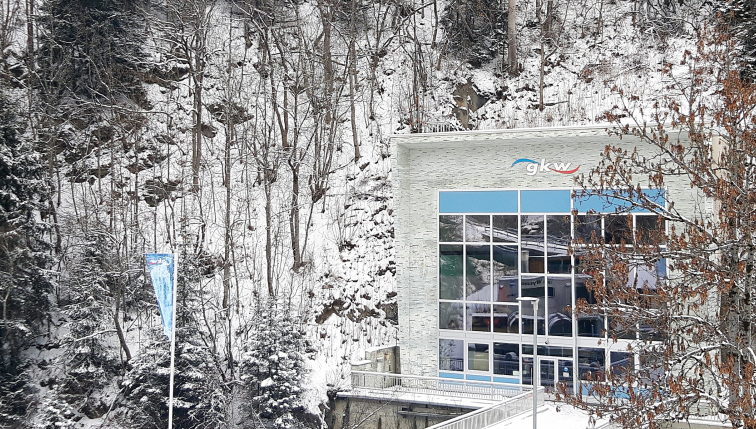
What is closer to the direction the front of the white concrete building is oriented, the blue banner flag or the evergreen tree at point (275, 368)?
the blue banner flag

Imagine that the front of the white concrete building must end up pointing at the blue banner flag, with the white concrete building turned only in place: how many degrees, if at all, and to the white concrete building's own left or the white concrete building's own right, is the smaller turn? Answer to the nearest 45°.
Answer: approximately 45° to the white concrete building's own right

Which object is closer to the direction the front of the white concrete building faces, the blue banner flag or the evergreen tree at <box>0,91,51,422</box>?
the blue banner flag

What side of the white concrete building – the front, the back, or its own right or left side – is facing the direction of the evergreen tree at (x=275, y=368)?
right

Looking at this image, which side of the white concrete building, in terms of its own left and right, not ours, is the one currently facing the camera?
front

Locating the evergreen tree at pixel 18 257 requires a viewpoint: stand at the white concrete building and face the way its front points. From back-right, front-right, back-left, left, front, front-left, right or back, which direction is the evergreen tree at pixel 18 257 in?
right

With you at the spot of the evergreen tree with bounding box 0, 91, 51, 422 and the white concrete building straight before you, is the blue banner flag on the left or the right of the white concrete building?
right
